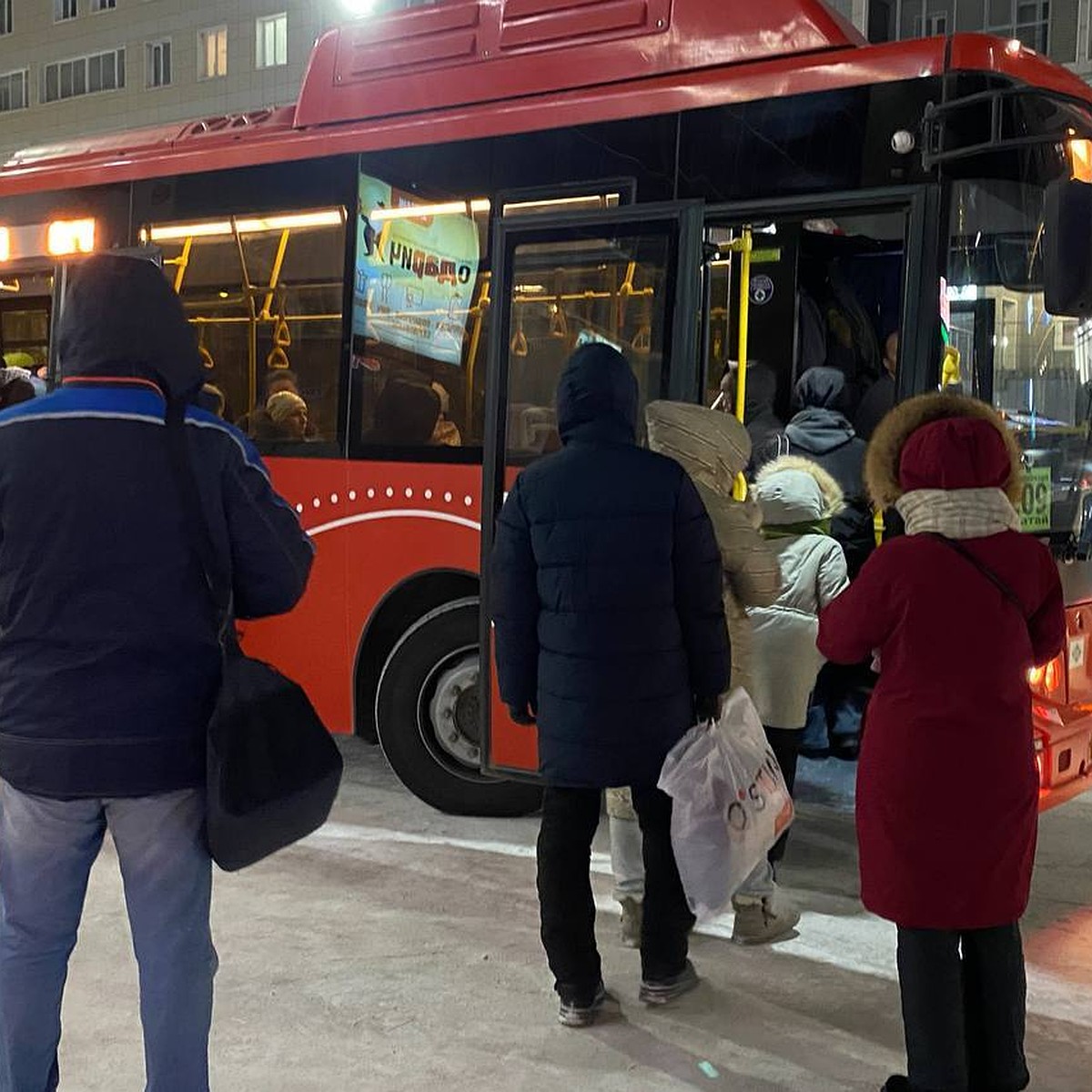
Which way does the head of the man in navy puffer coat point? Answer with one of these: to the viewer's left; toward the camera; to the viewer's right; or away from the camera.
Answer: away from the camera

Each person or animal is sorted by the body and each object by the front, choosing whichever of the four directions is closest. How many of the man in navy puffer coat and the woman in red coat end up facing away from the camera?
2

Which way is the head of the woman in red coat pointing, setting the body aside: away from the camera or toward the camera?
away from the camera

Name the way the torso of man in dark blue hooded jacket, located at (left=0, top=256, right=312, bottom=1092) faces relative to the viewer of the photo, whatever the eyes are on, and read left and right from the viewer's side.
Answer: facing away from the viewer

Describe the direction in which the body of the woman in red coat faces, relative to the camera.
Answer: away from the camera

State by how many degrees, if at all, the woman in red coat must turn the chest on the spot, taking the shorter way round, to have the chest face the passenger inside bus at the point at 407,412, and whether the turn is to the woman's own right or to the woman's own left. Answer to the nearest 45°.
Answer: approximately 45° to the woman's own left

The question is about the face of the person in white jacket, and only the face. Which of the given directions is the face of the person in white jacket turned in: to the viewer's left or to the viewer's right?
to the viewer's right

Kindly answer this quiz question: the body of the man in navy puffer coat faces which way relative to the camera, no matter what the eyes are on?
away from the camera

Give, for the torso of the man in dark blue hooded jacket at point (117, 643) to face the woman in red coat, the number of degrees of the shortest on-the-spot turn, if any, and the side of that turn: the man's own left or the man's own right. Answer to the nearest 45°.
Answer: approximately 90° to the man's own right

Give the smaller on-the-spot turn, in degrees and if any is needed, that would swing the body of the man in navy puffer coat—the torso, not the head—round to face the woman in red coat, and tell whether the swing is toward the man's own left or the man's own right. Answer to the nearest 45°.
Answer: approximately 135° to the man's own right

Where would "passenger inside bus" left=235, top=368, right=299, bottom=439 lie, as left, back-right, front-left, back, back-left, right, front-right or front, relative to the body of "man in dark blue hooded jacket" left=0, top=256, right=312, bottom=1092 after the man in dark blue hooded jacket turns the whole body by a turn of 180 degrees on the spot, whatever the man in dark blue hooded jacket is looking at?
back

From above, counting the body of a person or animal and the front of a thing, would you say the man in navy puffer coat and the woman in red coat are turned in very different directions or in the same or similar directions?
same or similar directions

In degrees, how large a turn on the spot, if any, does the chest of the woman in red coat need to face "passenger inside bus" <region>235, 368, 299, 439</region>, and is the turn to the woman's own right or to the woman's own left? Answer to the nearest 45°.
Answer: approximately 45° to the woman's own left

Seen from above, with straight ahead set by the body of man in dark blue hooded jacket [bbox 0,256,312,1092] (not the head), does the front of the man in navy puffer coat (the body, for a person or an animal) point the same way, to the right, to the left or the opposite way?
the same way

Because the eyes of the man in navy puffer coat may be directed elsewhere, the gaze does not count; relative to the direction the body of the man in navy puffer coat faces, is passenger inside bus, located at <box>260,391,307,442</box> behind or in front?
in front

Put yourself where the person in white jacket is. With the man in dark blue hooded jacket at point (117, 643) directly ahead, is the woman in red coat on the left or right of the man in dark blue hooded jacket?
left
